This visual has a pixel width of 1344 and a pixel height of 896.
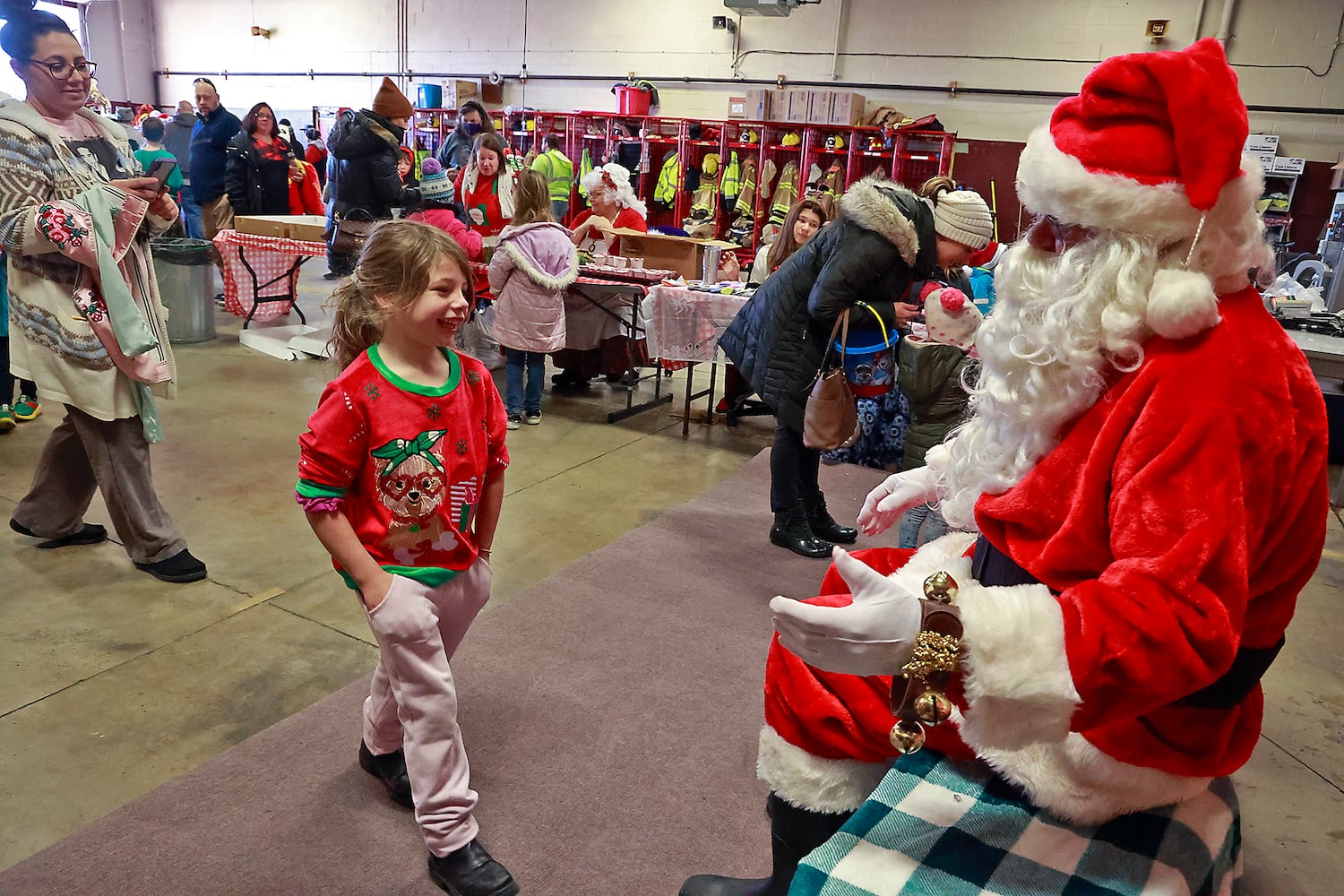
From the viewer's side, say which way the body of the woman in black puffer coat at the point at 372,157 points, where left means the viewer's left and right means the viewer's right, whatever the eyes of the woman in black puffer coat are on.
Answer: facing away from the viewer and to the right of the viewer

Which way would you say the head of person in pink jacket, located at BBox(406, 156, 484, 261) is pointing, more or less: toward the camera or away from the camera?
away from the camera

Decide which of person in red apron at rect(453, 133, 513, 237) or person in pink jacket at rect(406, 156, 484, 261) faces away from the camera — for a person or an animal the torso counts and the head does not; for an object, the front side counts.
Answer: person in pink jacket at rect(406, 156, 484, 261)

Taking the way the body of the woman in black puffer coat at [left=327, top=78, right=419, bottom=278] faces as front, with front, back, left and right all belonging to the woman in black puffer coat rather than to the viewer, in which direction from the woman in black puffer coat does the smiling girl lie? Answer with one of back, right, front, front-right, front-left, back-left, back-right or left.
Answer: back-right

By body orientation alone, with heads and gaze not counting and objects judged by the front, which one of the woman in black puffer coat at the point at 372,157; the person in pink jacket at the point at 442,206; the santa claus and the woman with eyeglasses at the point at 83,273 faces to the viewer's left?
the santa claus

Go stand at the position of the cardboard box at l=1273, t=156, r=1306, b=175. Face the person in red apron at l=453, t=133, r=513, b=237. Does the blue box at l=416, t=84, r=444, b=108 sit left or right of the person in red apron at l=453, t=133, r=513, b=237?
right

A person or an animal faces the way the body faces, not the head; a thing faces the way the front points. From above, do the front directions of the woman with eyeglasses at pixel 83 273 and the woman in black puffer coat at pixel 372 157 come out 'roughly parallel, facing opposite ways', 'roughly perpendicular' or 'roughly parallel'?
roughly perpendicular

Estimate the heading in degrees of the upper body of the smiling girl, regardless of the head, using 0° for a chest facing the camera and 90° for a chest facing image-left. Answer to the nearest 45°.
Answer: approximately 315°

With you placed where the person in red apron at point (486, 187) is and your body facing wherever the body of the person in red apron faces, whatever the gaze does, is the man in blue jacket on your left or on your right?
on your right

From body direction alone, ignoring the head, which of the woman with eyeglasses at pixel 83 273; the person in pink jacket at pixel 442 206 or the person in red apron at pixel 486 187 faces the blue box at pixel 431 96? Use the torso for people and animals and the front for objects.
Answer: the person in pink jacket at pixel 442 206

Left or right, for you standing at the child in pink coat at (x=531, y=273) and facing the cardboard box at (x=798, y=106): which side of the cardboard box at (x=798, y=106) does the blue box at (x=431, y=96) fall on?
left

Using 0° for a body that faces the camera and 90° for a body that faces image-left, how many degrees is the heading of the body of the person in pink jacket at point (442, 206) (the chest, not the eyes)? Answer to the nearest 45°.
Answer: approximately 180°
